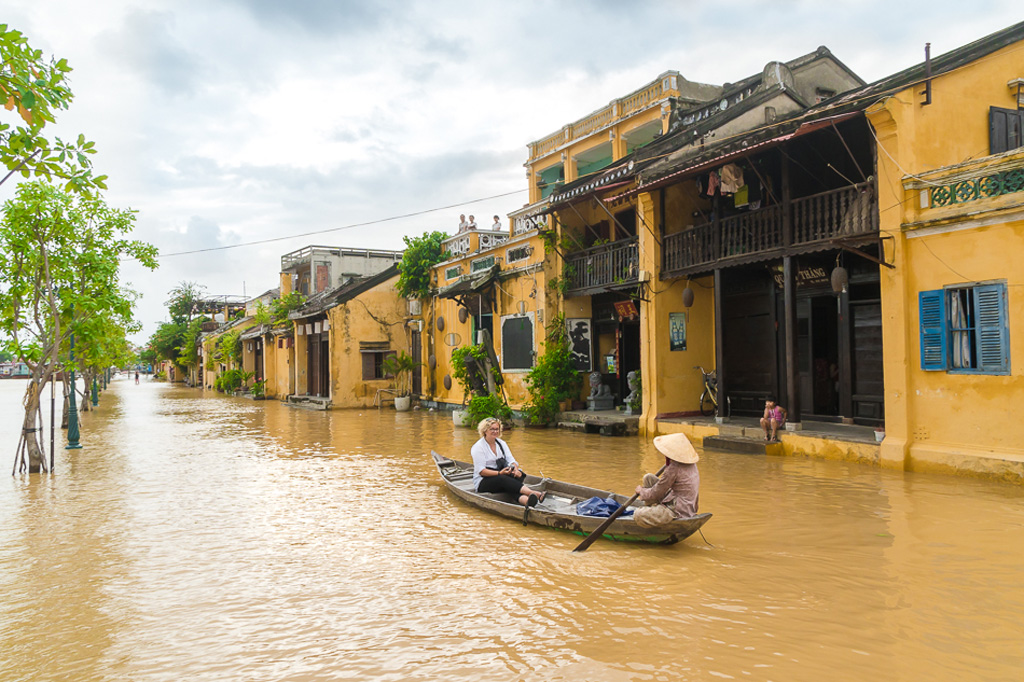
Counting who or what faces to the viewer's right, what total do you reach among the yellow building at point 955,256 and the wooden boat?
0

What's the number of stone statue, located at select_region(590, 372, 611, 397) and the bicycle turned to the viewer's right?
0

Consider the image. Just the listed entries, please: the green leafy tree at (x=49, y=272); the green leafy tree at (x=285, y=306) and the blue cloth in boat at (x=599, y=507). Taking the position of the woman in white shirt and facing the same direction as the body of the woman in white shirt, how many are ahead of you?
1

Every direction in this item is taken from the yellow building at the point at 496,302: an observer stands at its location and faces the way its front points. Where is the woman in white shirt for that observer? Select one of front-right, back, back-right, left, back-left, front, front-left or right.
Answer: front-left

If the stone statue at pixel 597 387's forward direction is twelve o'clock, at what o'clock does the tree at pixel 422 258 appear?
The tree is roughly at 3 o'clock from the stone statue.

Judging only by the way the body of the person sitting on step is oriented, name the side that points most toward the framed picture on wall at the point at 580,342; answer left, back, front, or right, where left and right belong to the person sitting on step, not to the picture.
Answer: right

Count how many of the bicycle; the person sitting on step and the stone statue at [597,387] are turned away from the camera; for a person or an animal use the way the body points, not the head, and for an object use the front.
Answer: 0

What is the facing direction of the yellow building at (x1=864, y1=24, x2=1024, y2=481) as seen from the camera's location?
facing the viewer and to the left of the viewer

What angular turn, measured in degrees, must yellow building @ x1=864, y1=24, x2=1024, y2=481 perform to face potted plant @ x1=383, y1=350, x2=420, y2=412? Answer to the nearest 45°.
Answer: approximately 90° to its right

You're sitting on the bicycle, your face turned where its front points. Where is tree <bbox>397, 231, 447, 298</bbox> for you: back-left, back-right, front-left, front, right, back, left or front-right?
right

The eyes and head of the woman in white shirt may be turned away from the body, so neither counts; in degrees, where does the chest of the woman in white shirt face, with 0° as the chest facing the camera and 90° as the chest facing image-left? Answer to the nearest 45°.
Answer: approximately 315°

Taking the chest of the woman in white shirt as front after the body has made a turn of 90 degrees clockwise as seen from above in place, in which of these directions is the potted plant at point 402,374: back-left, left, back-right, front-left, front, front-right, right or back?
back-right

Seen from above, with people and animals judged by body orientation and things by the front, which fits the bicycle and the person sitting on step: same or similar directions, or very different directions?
same or similar directions
